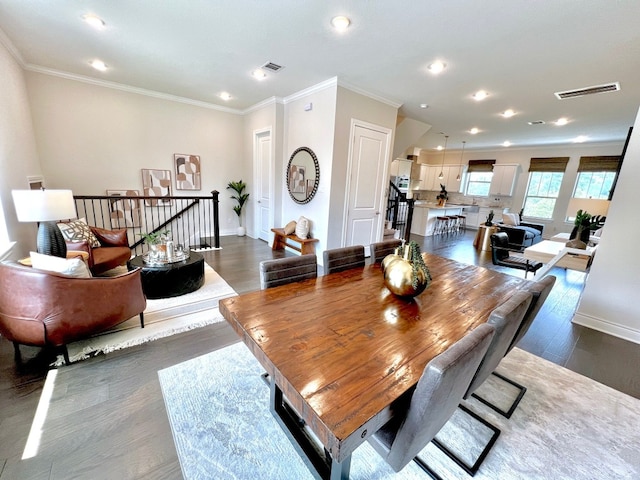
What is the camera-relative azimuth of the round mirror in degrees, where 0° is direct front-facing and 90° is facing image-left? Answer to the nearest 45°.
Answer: approximately 45°

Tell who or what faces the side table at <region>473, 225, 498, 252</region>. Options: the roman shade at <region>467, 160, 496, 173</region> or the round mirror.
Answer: the roman shade

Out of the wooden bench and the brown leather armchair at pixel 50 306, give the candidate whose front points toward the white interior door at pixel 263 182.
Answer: the brown leather armchair

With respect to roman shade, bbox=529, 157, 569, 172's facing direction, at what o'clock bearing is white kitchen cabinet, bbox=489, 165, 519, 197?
The white kitchen cabinet is roughly at 3 o'clock from the roman shade.

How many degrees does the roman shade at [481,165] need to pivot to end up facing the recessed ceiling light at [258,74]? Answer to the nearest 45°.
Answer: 0° — it already faces it

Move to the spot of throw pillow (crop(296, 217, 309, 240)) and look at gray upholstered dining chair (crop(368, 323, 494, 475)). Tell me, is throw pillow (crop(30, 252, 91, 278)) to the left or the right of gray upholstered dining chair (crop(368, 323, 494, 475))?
right

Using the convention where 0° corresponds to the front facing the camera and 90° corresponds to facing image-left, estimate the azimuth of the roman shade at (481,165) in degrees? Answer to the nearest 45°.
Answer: approximately 0°

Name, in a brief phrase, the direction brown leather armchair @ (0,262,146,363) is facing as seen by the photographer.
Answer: facing away from the viewer and to the right of the viewer

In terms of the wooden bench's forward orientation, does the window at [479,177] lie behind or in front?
behind
